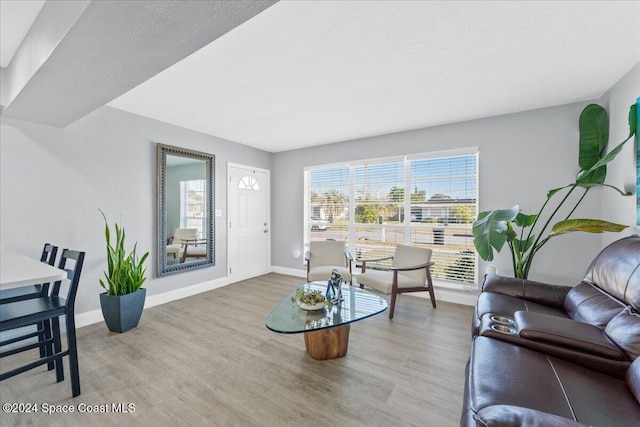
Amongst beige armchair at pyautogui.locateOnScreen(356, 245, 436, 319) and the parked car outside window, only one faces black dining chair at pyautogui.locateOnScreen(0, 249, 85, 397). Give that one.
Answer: the beige armchair

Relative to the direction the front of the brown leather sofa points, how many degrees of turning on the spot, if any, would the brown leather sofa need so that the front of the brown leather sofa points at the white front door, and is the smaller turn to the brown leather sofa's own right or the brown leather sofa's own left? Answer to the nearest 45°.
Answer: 0° — it already faces it

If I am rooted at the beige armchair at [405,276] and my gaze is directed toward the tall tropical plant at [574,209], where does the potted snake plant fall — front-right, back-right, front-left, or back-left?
back-right

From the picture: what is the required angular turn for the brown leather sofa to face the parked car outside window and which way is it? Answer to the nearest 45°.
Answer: approximately 45° to its right

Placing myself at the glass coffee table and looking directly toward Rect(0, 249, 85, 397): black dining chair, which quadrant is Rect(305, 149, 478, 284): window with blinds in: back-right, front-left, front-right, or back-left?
back-right

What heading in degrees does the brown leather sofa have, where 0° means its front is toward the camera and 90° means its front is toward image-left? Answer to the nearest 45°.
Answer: approximately 90°

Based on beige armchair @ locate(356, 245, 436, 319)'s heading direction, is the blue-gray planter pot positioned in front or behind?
in front

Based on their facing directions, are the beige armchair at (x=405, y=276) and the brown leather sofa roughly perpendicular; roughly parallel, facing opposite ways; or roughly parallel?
roughly perpendicular

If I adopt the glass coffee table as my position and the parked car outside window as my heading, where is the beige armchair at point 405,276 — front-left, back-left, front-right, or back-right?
front-right

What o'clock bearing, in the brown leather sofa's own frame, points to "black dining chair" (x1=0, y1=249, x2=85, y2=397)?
The black dining chair is roughly at 11 o'clock from the brown leather sofa.
